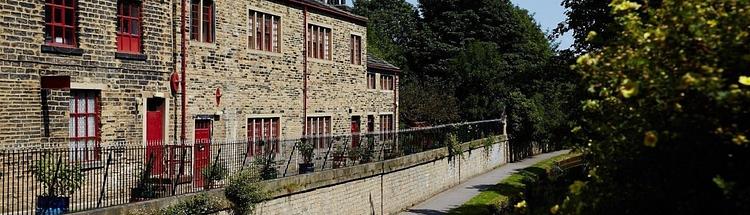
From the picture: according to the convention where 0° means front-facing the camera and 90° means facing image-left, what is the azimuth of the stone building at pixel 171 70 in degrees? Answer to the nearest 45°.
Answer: approximately 315°

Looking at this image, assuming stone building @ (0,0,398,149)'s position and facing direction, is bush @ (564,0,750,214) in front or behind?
in front

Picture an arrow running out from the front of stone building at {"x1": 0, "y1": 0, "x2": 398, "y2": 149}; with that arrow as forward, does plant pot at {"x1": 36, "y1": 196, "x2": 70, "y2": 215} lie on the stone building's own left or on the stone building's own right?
on the stone building's own right

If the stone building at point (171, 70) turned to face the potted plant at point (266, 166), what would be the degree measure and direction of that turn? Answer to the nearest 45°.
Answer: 0° — it already faces it

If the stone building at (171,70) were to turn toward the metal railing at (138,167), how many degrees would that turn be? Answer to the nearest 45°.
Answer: approximately 45° to its right
